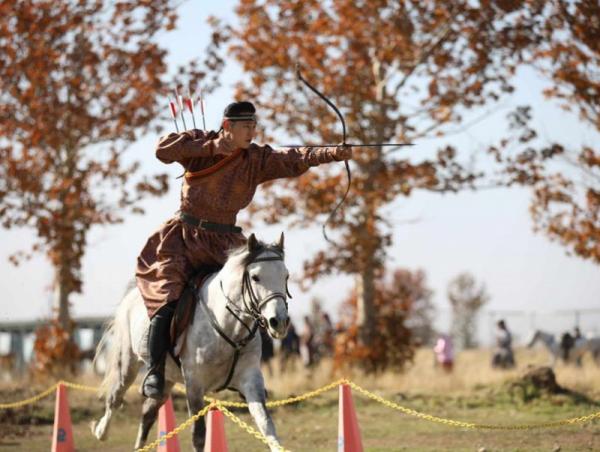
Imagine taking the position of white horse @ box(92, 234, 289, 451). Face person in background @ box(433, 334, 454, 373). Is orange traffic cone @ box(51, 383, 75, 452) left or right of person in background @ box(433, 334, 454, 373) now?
left

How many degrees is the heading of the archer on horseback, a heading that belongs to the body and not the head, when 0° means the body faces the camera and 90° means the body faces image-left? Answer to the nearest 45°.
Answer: approximately 315°

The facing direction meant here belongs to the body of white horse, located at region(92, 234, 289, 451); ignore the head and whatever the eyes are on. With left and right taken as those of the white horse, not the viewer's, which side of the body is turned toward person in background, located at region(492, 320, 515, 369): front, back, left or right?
left

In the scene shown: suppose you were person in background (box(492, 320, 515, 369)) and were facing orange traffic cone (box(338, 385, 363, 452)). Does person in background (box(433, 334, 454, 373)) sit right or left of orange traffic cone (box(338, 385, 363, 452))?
right

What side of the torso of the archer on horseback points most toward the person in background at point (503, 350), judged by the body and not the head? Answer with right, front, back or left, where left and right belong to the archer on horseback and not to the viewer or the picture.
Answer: left

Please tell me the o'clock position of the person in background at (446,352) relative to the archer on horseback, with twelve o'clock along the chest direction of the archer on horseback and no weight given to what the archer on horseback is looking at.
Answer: The person in background is roughly at 8 o'clock from the archer on horseback.

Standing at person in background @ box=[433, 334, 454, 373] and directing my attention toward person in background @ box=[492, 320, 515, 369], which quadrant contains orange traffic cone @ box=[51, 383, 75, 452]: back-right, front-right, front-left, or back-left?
back-right

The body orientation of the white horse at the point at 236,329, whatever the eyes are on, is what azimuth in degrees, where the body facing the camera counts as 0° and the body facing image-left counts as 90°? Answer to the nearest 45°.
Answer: approximately 315°
